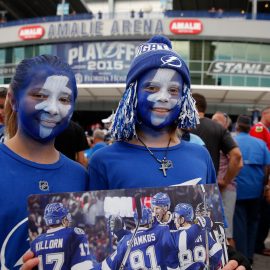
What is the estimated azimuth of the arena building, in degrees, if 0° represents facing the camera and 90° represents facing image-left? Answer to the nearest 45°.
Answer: approximately 0°

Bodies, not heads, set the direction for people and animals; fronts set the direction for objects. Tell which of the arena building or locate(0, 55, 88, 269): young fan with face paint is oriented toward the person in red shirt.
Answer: the arena building

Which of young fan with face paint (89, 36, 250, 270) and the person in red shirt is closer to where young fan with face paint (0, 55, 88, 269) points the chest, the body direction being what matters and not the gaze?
the young fan with face paint

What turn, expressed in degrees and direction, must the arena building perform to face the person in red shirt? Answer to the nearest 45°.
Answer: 0° — it already faces them

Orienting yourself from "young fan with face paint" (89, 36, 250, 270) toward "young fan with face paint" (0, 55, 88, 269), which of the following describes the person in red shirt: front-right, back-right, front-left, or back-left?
back-right

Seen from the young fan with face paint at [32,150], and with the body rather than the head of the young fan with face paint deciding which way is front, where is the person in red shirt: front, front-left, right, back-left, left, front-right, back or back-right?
back-left

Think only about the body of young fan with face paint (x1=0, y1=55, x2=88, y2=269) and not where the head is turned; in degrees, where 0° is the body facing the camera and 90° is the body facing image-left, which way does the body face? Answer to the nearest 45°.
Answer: approximately 0°

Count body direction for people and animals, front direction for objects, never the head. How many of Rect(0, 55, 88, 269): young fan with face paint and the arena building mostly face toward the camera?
2

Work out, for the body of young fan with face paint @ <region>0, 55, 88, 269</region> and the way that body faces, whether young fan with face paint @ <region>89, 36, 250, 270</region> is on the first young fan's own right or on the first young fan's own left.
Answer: on the first young fan's own left

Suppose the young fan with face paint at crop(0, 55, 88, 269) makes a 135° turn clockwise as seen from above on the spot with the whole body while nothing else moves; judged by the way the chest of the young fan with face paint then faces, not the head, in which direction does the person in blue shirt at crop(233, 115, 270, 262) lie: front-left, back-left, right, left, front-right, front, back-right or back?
right
